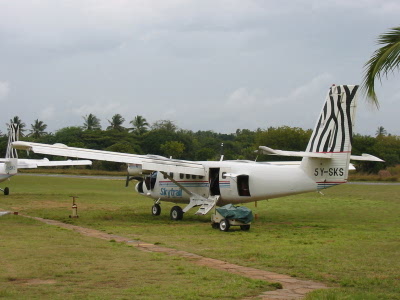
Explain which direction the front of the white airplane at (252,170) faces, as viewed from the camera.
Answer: facing away from the viewer and to the left of the viewer
